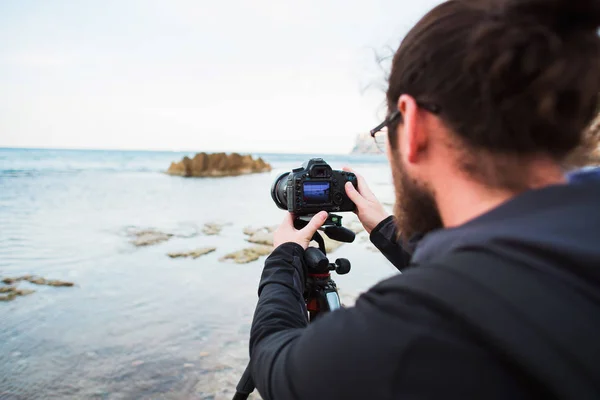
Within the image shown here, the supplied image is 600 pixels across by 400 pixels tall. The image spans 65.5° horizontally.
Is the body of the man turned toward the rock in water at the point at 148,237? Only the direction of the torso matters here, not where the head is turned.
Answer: yes

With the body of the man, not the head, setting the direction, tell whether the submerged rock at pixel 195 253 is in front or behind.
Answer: in front

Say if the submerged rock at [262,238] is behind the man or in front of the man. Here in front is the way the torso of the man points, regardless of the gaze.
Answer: in front

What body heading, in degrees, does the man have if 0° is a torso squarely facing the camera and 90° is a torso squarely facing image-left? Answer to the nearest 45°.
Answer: approximately 135°

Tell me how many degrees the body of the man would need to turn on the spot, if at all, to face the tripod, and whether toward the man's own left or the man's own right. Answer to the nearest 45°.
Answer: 0° — they already face it

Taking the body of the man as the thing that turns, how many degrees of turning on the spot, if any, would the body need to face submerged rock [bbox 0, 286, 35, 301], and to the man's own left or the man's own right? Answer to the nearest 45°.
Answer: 0° — they already face it

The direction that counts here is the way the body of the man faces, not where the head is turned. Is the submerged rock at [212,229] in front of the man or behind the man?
in front

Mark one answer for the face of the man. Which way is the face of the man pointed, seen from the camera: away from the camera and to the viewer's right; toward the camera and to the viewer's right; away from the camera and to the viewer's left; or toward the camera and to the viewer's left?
away from the camera and to the viewer's left
